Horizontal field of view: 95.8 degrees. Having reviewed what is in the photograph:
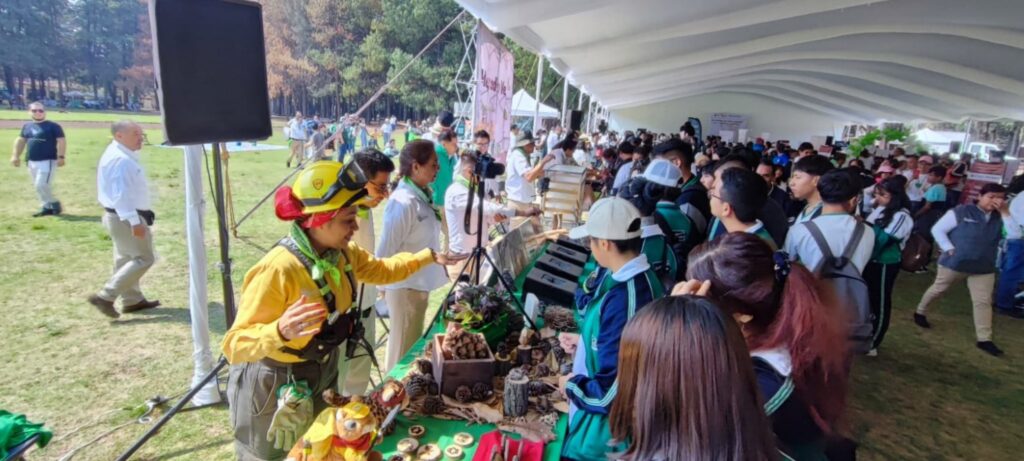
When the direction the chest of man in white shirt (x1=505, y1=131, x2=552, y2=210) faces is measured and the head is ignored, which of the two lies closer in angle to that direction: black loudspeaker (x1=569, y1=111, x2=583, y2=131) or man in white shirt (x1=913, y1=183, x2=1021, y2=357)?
the man in white shirt

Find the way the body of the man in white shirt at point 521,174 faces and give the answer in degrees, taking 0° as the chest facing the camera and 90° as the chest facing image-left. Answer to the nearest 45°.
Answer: approximately 270°

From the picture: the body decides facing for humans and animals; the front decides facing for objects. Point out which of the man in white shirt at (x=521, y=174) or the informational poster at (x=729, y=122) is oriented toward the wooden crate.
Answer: the informational poster

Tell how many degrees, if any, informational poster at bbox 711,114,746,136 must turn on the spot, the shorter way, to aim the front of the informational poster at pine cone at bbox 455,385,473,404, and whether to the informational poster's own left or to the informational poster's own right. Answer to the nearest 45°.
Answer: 0° — it already faces it

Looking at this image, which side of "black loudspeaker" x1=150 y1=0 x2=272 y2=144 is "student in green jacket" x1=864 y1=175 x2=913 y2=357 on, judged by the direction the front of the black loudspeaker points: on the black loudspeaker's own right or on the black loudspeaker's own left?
on the black loudspeaker's own left

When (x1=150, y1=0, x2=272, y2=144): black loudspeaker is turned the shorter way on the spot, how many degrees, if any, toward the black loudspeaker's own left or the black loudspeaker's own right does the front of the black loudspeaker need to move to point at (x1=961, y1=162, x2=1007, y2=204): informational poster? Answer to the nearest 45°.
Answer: approximately 90° to the black loudspeaker's own left

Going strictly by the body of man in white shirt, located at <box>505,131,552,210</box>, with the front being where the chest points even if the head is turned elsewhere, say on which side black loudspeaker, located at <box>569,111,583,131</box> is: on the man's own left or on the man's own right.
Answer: on the man's own left

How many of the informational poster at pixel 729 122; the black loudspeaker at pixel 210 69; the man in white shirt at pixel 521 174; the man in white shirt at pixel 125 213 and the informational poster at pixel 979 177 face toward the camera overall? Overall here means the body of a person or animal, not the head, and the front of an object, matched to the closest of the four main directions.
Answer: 3

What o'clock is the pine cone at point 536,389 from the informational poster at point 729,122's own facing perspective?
The pine cone is roughly at 12 o'clock from the informational poster.

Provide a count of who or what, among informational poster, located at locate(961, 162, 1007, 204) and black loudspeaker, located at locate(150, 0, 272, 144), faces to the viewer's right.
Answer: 0
